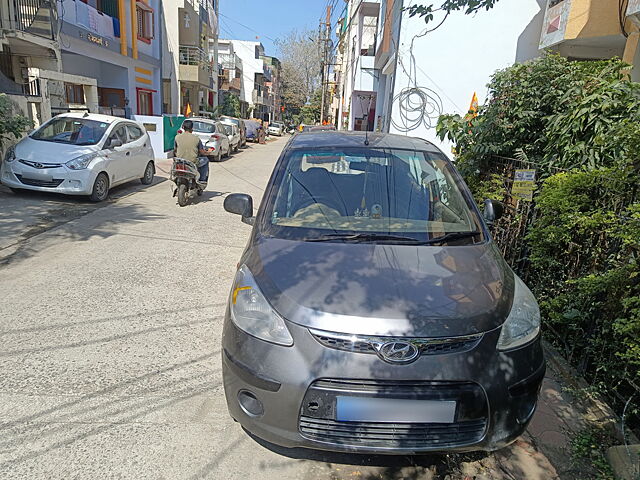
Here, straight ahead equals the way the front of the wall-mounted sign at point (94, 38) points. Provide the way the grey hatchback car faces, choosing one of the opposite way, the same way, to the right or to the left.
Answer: to the right

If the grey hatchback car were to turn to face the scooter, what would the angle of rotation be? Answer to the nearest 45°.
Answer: approximately 135° to its right

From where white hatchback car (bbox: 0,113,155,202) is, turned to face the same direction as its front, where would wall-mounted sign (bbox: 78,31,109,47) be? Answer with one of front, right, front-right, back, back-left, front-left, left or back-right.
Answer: back-right

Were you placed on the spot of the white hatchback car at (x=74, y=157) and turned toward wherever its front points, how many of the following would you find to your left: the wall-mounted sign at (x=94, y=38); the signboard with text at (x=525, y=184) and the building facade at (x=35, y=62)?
1

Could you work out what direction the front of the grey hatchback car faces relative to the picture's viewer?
facing the viewer

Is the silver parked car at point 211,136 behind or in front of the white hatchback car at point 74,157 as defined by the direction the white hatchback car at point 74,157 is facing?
behind

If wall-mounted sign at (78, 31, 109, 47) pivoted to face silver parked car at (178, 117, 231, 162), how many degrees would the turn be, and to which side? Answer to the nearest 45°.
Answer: approximately 45° to its left

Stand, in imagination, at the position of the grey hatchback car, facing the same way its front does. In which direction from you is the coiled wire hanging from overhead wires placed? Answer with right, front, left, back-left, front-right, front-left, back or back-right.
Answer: back

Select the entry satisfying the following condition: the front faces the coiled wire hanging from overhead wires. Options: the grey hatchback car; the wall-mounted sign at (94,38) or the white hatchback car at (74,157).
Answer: the wall-mounted sign

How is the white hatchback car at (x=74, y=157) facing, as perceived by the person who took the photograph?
facing the viewer and to the left of the viewer

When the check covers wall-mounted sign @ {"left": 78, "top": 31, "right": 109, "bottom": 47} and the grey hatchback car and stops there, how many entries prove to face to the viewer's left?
0

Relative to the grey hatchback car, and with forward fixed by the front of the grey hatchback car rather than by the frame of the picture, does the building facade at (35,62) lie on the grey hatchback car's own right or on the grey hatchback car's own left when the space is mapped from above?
on the grey hatchback car's own right

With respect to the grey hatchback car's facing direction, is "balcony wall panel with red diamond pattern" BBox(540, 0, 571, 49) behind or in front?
behind

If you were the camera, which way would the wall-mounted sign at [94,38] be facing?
facing the viewer and to the right of the viewer
